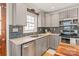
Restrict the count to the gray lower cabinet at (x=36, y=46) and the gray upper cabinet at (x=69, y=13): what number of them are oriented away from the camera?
0

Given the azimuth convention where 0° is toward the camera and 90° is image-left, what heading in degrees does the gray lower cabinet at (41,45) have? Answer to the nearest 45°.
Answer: approximately 315°

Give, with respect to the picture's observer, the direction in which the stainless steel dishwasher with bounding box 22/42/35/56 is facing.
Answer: facing the viewer and to the right of the viewer

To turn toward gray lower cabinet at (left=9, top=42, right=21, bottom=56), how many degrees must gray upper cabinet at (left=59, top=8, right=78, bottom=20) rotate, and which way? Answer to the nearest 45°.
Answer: approximately 45° to its right

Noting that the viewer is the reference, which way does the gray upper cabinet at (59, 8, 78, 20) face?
facing the viewer and to the left of the viewer

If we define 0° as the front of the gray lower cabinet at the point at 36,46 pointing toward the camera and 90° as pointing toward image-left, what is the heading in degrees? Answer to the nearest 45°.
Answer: approximately 315°

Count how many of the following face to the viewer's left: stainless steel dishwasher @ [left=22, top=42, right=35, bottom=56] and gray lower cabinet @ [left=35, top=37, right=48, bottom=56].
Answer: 0

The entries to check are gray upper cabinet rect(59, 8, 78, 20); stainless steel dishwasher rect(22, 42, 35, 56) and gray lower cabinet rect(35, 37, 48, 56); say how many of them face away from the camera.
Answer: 0
